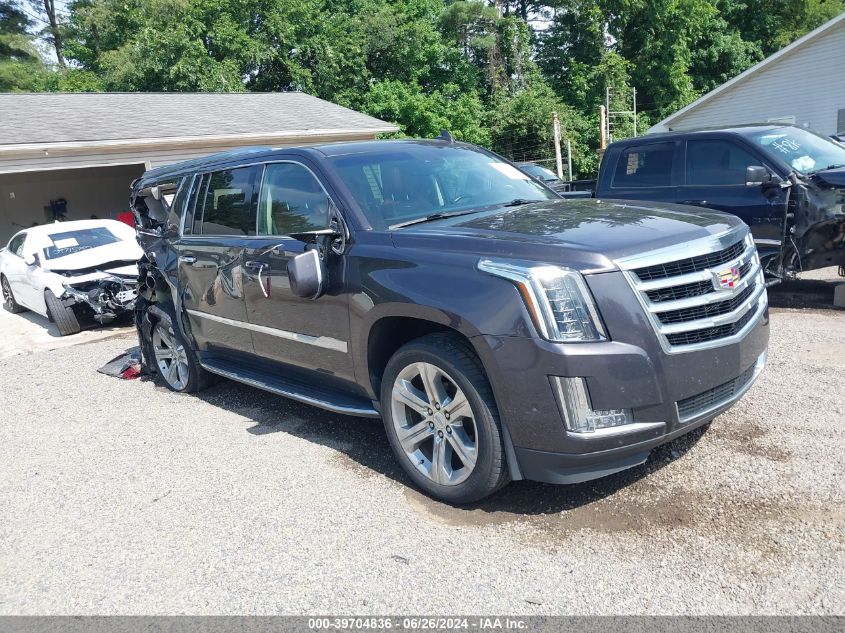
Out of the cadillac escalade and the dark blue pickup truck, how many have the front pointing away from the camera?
0

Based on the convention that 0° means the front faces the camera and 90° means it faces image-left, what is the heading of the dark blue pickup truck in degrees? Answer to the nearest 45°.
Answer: approximately 315°

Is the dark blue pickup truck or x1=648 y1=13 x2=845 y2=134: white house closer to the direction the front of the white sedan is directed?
the dark blue pickup truck

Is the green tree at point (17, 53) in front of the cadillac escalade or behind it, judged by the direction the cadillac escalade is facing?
behind

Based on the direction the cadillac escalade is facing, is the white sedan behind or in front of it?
behind

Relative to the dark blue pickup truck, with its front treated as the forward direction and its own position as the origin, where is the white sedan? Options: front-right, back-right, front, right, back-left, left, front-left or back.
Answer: back-right

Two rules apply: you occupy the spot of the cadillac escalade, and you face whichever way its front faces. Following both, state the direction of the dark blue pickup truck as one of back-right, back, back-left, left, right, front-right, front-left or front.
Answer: left

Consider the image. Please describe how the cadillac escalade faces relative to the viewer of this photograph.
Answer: facing the viewer and to the right of the viewer

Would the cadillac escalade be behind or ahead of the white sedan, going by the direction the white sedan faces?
ahead
